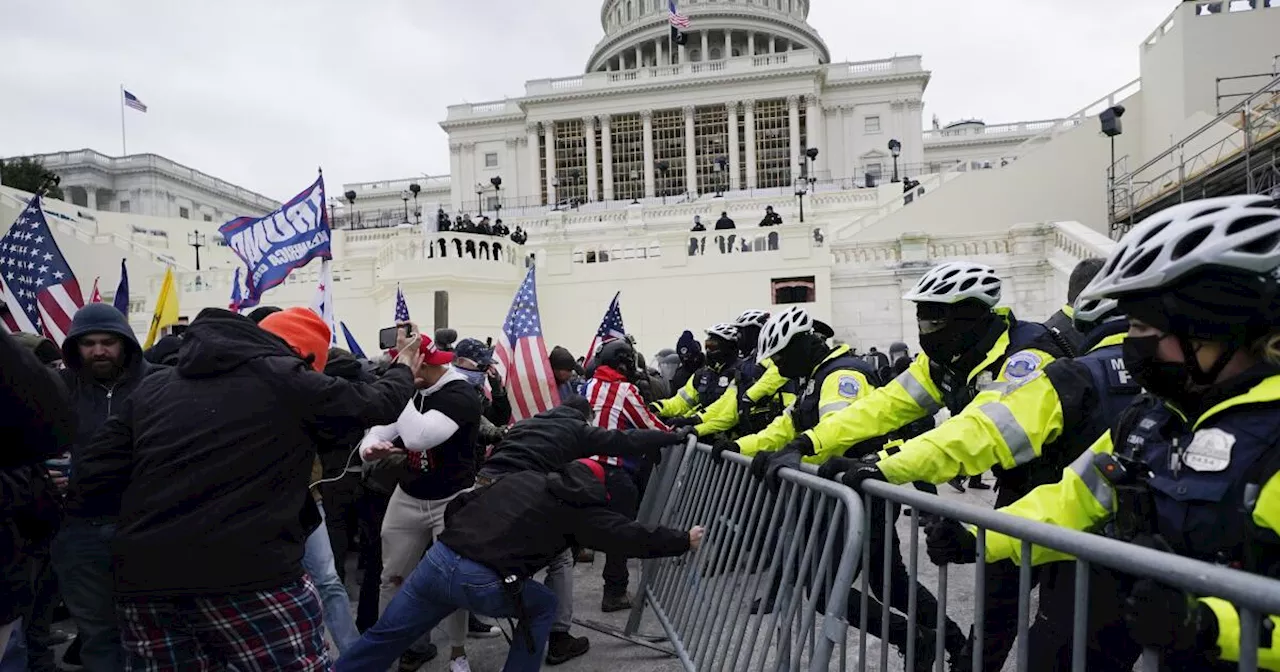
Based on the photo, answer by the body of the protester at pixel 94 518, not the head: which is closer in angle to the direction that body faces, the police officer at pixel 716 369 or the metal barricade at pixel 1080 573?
the metal barricade

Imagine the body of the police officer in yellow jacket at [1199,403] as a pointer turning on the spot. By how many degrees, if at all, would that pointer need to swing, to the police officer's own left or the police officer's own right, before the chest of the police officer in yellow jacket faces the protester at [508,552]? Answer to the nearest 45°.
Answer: approximately 45° to the police officer's own right

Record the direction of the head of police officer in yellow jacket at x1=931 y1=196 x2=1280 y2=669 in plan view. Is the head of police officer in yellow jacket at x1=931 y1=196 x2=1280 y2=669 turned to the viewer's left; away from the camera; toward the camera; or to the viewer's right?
to the viewer's left

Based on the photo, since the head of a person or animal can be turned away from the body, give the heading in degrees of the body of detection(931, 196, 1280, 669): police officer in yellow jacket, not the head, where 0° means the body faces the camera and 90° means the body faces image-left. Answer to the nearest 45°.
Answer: approximately 45°

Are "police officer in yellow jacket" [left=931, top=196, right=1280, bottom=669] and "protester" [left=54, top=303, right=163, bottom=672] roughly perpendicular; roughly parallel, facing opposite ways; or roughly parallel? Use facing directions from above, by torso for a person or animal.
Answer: roughly perpendicular

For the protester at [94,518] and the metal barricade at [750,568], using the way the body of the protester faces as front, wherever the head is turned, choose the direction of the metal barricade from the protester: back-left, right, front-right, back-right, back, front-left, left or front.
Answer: front-left

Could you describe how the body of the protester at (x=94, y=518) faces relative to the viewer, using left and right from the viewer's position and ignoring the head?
facing the viewer

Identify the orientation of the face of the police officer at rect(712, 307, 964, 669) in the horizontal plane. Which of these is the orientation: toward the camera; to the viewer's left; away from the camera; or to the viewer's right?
to the viewer's left

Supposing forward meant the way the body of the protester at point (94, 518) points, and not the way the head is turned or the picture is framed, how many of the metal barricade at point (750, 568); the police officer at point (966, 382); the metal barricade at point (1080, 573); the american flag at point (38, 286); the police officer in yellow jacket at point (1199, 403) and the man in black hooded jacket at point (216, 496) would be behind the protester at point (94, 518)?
1

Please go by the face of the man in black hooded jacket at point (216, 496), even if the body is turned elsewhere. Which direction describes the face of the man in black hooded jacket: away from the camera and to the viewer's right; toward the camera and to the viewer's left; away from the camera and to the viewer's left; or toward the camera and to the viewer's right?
away from the camera and to the viewer's right

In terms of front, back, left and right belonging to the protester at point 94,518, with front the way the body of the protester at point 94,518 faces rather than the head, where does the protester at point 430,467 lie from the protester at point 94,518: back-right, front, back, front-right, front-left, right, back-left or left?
left

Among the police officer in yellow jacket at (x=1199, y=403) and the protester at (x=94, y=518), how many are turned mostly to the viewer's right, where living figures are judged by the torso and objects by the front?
0

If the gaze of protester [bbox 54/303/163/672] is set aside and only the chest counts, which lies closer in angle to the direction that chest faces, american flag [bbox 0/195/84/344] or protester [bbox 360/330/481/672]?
the protester

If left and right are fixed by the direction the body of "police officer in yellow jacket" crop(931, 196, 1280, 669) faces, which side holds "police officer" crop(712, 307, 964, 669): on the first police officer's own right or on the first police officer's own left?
on the first police officer's own right

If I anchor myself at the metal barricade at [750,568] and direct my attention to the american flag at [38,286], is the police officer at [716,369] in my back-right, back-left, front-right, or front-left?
front-right

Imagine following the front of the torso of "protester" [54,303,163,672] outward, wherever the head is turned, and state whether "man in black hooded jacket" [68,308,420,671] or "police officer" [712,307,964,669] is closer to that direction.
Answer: the man in black hooded jacket
